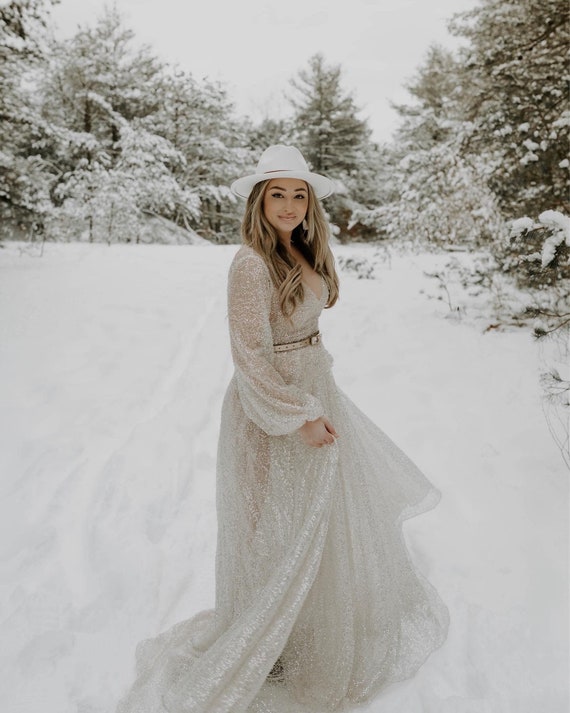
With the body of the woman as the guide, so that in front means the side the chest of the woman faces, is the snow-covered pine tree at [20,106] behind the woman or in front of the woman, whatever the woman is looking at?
behind

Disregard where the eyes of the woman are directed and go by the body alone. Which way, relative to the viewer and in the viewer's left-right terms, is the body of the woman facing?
facing the viewer and to the right of the viewer

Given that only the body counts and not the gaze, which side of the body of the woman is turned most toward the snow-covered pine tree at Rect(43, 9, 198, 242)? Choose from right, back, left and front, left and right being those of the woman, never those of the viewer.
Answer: back

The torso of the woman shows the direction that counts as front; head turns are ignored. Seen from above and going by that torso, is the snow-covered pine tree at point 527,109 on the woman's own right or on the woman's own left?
on the woman's own left

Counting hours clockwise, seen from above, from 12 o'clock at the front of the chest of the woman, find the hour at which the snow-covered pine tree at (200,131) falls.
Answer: The snow-covered pine tree is roughly at 7 o'clock from the woman.

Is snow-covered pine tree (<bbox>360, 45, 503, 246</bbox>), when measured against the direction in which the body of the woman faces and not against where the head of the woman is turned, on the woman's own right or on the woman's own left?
on the woman's own left
